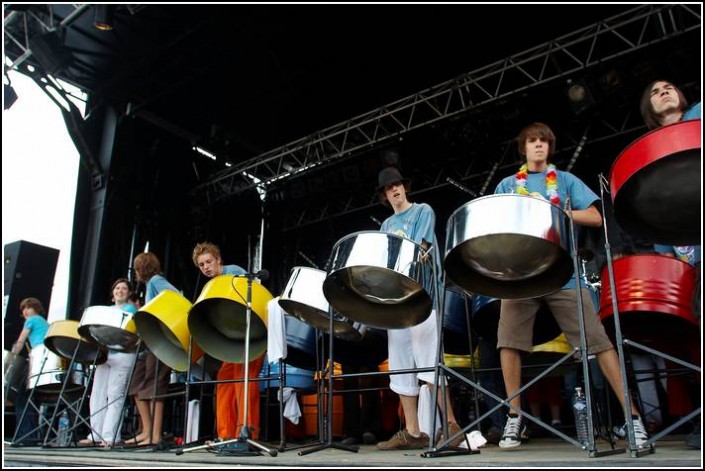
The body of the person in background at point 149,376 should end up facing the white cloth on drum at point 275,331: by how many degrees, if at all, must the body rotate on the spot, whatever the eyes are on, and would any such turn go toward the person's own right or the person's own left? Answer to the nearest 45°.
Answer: approximately 90° to the person's own left

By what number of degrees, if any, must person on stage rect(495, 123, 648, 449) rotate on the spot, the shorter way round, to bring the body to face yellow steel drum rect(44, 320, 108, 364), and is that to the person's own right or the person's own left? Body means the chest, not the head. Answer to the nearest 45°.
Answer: approximately 90° to the person's own right

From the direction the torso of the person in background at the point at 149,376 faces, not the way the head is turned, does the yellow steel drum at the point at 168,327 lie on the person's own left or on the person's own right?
on the person's own left

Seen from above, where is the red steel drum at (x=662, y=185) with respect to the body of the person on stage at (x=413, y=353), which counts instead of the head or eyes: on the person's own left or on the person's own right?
on the person's own left

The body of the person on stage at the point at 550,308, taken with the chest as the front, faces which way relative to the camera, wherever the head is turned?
toward the camera

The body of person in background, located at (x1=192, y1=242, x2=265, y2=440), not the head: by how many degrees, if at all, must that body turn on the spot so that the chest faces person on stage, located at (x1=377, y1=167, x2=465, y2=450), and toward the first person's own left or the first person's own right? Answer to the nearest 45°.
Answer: approximately 90° to the first person's own left

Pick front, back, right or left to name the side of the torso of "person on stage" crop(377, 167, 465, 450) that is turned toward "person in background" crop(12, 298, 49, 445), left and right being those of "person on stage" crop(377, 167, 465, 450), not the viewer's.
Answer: right

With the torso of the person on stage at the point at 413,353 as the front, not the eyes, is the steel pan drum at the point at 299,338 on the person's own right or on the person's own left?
on the person's own right
